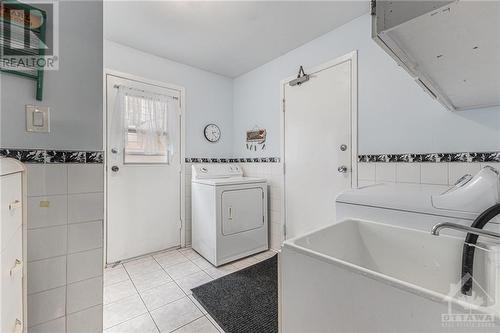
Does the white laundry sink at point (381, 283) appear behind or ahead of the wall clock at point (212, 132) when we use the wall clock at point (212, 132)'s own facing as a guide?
ahead

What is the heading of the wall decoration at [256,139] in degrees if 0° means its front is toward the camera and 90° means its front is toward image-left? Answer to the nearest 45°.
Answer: approximately 45°

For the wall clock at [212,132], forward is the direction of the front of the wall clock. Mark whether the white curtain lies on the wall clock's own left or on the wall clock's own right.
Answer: on the wall clock's own right

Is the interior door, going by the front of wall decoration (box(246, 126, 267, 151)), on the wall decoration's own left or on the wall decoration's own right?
on the wall decoration's own left

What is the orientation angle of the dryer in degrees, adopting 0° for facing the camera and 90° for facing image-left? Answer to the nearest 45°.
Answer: approximately 315°

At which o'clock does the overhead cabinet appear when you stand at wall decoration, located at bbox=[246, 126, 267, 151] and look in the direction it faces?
The overhead cabinet is roughly at 10 o'clock from the wall decoration.

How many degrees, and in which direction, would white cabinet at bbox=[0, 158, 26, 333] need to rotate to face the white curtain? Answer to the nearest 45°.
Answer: approximately 90° to its left
